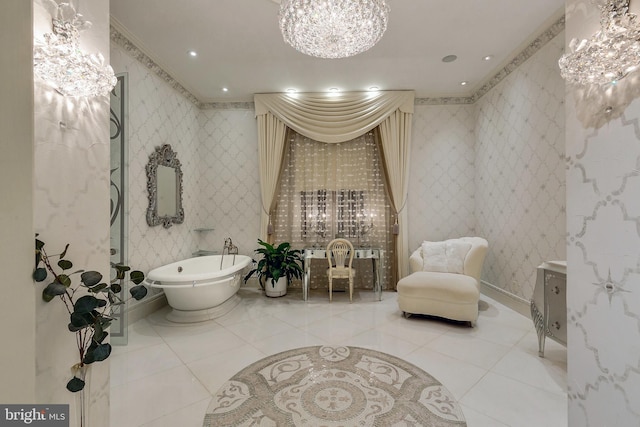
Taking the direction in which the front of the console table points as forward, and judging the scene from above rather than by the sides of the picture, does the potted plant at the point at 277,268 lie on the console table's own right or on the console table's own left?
on the console table's own right

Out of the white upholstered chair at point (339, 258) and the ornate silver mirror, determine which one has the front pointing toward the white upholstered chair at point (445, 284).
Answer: the ornate silver mirror

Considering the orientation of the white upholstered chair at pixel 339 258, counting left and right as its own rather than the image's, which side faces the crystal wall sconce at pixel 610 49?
back

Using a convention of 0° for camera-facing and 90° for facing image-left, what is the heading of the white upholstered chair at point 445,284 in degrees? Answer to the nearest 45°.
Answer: approximately 45°

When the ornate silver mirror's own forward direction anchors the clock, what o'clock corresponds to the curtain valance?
The curtain valance is roughly at 11 o'clock from the ornate silver mirror.

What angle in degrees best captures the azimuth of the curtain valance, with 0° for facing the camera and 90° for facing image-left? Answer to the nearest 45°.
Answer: approximately 0°

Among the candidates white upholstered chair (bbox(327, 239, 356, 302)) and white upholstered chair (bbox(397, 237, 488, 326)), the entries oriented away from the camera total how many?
1

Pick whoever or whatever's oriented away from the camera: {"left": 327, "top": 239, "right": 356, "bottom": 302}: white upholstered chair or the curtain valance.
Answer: the white upholstered chair

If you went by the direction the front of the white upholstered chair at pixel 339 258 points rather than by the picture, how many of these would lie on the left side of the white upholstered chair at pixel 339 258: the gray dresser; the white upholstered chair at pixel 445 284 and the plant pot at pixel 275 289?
1

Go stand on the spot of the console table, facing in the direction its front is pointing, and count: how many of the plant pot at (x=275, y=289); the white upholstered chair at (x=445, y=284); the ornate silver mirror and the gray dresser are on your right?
2

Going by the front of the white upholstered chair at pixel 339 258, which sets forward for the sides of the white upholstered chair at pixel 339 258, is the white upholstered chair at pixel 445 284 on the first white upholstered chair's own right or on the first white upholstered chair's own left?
on the first white upholstered chair's own right

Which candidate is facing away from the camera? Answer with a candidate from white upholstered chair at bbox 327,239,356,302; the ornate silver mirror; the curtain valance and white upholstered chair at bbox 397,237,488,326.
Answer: white upholstered chair at bbox 327,239,356,302

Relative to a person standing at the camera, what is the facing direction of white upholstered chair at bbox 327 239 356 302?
facing away from the viewer
